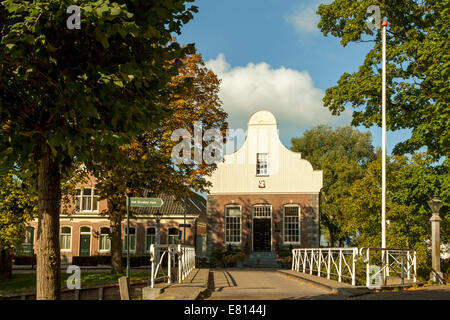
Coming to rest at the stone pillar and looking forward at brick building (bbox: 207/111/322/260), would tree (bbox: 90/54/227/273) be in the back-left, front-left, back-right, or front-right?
front-left

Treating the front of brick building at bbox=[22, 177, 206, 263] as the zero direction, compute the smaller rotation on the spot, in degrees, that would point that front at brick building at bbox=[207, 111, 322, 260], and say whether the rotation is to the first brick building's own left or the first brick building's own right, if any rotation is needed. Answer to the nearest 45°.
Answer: approximately 45° to the first brick building's own left

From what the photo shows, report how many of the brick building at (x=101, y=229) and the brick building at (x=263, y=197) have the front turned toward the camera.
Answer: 2

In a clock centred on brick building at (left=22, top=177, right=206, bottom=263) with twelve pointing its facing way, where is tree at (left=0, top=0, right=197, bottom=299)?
The tree is roughly at 12 o'clock from the brick building.

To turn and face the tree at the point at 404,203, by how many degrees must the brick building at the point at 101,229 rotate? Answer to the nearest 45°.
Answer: approximately 45° to its left

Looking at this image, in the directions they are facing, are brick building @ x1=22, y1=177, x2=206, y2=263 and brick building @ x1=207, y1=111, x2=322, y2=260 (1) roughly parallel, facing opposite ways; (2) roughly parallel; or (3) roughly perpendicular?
roughly parallel

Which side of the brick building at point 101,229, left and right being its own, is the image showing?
front

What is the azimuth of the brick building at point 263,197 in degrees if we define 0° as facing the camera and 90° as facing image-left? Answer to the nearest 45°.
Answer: approximately 0°

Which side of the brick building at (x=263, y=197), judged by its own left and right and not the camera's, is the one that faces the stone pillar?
front

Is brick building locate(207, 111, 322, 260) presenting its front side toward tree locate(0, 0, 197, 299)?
yes
